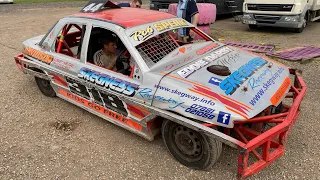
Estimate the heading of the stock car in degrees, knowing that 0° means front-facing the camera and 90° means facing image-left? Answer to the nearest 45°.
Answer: approximately 315°

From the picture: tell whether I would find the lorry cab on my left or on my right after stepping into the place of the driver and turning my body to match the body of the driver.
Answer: on my left

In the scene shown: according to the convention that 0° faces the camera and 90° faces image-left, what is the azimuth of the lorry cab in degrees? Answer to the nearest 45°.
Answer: approximately 45°

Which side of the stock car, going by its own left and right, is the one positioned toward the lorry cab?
left
